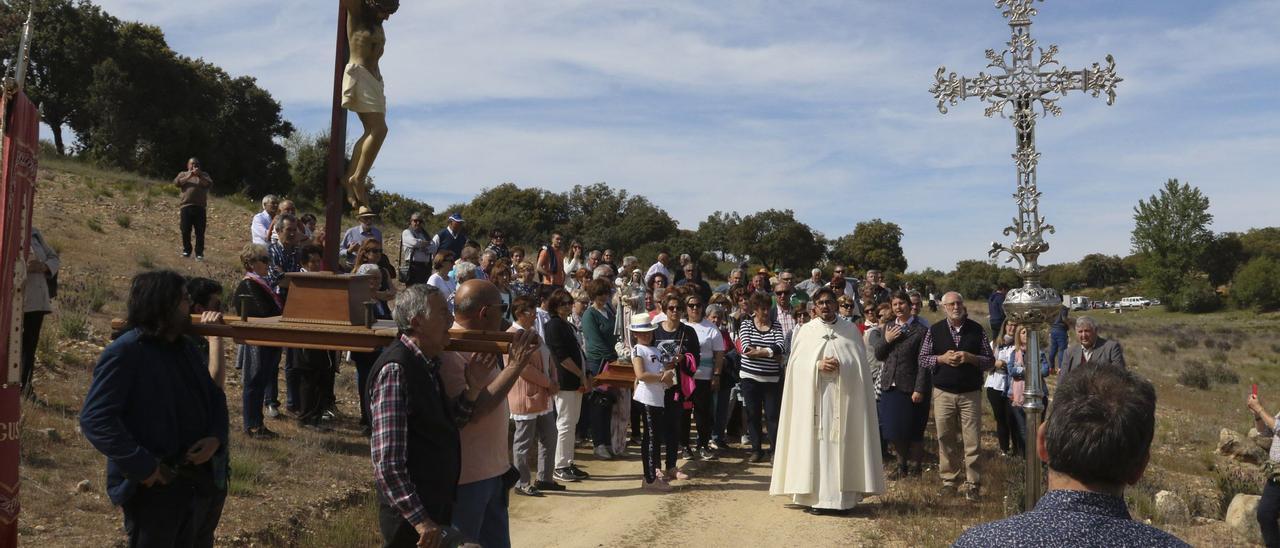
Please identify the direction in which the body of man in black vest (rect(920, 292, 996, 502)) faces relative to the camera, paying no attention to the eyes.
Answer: toward the camera

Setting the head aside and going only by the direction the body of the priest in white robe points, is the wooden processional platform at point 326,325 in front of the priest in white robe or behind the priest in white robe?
in front

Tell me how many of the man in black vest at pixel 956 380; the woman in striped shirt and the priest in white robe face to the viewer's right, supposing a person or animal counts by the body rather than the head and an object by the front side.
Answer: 0

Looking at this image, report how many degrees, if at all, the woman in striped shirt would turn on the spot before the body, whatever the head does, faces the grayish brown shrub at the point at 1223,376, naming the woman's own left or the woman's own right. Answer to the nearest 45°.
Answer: approximately 135° to the woman's own left

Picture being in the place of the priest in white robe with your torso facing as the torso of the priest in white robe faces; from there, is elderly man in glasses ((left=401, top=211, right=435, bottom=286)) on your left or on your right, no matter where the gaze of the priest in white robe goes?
on your right

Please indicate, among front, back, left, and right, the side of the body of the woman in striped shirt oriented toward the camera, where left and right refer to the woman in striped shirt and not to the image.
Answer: front

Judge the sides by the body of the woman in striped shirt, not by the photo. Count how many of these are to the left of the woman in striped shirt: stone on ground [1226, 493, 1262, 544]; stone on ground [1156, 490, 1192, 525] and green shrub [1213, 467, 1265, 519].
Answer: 3

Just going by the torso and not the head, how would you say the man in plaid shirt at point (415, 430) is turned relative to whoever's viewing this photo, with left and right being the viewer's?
facing to the right of the viewer

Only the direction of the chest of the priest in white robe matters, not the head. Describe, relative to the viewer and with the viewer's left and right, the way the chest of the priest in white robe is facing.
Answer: facing the viewer

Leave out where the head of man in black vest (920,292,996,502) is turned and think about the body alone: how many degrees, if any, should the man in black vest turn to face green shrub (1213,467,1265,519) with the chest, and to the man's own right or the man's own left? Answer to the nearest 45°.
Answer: approximately 135° to the man's own left

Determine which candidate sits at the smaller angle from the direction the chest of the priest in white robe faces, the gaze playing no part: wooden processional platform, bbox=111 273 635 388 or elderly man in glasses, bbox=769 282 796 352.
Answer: the wooden processional platform

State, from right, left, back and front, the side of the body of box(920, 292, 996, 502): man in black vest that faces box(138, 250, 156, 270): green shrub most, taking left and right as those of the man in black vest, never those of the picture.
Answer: right

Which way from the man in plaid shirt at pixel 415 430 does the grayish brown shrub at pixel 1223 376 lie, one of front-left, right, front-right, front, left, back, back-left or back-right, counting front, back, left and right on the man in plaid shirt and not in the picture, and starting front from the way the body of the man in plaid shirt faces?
front-left
